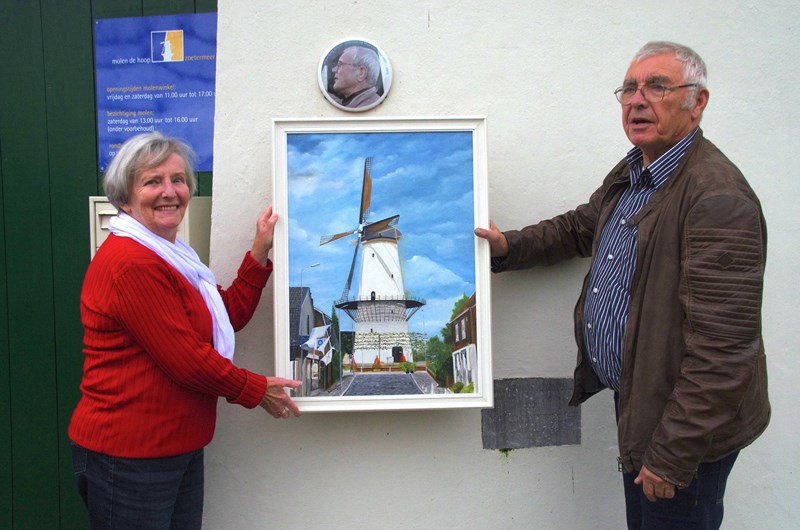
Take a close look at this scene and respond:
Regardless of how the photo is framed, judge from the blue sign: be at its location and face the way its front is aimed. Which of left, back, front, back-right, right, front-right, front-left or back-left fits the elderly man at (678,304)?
front-left

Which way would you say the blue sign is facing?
toward the camera

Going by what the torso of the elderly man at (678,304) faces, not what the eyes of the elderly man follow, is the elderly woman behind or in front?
in front

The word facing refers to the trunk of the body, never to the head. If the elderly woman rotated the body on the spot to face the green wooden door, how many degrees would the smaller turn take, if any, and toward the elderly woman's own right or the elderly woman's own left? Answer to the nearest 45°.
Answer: approximately 180°

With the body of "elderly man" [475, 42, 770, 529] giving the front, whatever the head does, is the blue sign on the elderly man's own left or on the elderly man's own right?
on the elderly man's own right

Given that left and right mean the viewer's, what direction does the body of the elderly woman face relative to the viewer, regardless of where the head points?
facing the viewer and to the right of the viewer

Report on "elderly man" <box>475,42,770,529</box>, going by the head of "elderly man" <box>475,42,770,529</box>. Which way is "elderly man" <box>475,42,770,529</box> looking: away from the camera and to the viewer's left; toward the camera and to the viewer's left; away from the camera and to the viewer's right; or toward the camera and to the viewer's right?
toward the camera and to the viewer's left

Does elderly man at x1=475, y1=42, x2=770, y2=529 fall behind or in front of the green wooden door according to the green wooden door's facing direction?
in front

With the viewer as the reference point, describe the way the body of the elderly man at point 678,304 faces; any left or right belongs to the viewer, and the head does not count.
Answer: facing the viewer and to the left of the viewer

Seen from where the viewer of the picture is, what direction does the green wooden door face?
facing the viewer
